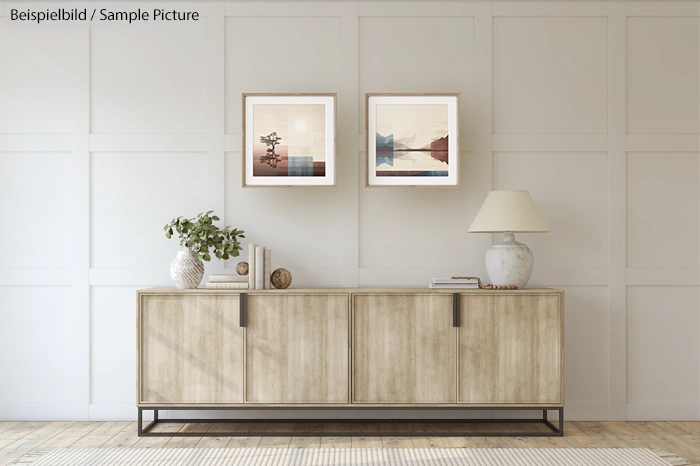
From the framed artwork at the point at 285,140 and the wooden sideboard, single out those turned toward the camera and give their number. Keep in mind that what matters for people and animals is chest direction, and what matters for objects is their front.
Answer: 2

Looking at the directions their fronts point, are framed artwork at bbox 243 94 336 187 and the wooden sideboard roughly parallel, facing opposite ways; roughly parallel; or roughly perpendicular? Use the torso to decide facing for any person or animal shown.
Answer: roughly parallel

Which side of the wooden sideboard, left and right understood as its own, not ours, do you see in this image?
front

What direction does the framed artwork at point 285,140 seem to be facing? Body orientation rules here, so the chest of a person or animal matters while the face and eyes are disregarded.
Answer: toward the camera
